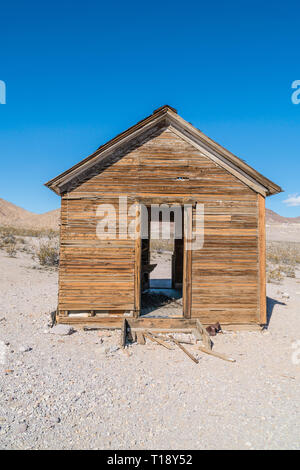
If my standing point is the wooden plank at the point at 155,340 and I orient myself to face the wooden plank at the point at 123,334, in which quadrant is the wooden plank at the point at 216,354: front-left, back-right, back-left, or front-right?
back-left

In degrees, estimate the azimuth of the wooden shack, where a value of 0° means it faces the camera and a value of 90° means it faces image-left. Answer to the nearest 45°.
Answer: approximately 0°
